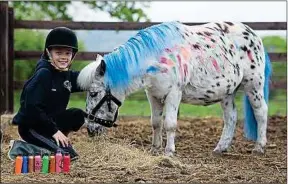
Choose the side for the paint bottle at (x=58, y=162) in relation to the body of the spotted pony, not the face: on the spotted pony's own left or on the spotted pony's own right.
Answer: on the spotted pony's own left

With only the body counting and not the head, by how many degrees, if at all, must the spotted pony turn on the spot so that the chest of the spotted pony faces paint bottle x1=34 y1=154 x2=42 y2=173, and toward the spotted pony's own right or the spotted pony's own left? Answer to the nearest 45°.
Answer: approximately 45° to the spotted pony's own left

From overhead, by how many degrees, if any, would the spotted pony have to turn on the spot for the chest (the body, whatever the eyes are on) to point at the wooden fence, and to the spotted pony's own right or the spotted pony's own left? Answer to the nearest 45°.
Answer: approximately 45° to the spotted pony's own right

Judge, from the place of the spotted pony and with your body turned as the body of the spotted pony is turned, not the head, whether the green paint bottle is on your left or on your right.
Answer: on your left

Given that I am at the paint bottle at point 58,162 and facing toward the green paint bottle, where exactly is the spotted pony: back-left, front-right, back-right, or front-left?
back-right

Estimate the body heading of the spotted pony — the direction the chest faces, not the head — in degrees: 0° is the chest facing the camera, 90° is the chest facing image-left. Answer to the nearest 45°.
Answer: approximately 90°

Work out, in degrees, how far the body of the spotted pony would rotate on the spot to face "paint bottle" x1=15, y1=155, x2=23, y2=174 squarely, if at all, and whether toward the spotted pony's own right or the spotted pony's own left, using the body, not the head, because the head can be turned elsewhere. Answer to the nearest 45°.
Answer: approximately 45° to the spotted pony's own left
